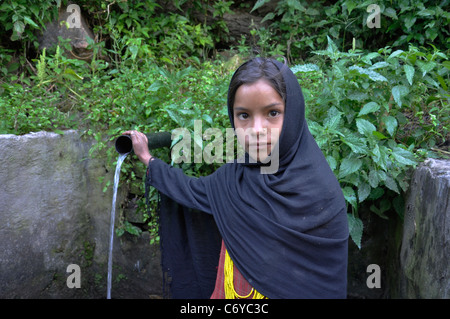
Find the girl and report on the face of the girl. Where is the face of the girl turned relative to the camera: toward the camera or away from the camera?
toward the camera

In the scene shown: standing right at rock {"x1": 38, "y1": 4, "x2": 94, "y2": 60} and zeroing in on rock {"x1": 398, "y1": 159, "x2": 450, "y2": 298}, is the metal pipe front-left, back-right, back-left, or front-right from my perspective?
front-right

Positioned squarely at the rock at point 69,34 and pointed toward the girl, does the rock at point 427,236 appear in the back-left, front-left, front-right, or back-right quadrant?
front-left

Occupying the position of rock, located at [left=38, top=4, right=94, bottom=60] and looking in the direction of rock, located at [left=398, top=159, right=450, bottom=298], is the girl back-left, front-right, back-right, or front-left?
front-right

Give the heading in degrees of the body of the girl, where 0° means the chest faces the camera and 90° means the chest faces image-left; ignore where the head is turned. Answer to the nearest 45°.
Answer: approximately 45°

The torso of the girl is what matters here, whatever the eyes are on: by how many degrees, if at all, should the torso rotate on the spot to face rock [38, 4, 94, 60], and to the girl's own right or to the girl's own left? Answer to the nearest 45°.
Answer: approximately 90° to the girl's own right
